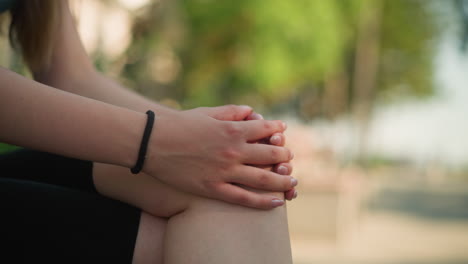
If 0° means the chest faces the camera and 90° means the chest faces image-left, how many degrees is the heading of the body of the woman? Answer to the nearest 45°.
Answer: approximately 270°
